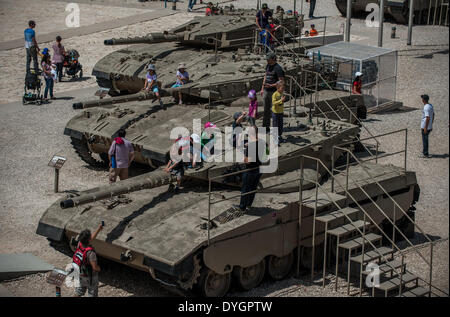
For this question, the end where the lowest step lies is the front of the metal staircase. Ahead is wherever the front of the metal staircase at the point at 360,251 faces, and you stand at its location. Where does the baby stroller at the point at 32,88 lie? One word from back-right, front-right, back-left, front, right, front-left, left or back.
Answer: back

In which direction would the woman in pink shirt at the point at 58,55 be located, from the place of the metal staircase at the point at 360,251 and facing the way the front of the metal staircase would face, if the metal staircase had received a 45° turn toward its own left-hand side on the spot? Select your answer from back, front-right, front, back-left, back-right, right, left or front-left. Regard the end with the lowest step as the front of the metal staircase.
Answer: back-left

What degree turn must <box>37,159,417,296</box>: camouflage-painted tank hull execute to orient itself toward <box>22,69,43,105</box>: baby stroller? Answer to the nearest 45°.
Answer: approximately 90° to its right

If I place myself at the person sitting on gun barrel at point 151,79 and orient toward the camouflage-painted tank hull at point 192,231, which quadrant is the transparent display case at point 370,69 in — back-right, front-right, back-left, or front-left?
back-left

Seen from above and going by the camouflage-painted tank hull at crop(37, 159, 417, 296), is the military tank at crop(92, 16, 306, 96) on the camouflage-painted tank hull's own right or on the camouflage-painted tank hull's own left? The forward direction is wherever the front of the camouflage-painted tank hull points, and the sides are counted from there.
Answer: on the camouflage-painted tank hull's own right

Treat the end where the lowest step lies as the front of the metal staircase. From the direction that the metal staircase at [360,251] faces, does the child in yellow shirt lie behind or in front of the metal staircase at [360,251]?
behind
